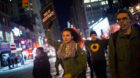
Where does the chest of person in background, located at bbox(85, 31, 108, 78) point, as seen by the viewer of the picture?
toward the camera

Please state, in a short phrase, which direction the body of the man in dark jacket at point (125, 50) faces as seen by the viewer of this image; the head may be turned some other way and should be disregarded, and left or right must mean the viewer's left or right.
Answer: facing the viewer and to the left of the viewer

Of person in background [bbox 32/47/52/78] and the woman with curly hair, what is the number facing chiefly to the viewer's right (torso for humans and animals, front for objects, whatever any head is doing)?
0

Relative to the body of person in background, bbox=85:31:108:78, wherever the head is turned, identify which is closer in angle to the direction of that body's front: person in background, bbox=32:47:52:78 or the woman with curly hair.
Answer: the woman with curly hair

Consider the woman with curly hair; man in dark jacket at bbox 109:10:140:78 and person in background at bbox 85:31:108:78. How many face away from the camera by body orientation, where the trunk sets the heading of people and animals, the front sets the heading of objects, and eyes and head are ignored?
0

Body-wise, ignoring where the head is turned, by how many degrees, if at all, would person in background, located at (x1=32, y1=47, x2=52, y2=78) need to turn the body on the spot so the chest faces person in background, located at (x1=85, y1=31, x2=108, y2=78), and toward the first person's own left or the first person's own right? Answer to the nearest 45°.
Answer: approximately 135° to the first person's own left

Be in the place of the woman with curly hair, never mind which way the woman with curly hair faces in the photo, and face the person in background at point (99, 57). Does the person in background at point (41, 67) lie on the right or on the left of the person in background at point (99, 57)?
left

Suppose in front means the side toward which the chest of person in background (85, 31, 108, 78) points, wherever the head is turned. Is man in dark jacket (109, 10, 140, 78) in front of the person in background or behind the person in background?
in front

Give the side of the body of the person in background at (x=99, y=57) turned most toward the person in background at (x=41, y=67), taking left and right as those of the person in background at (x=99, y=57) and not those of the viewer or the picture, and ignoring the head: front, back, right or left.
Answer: right

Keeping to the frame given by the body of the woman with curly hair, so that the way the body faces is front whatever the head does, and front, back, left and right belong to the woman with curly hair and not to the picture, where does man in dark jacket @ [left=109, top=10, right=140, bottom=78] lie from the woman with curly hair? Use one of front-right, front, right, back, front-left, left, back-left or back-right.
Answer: left
